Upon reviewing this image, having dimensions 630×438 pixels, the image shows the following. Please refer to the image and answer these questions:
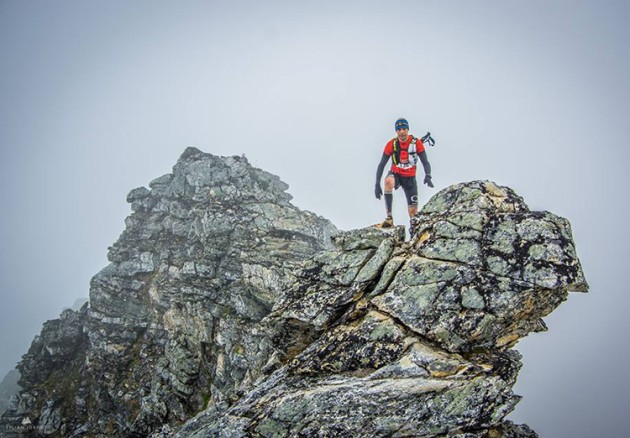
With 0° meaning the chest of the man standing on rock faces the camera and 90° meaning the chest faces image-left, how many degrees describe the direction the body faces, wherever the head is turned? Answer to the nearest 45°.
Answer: approximately 0°

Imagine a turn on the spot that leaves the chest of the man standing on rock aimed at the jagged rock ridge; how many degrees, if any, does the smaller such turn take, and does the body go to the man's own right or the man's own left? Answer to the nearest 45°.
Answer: approximately 135° to the man's own right
